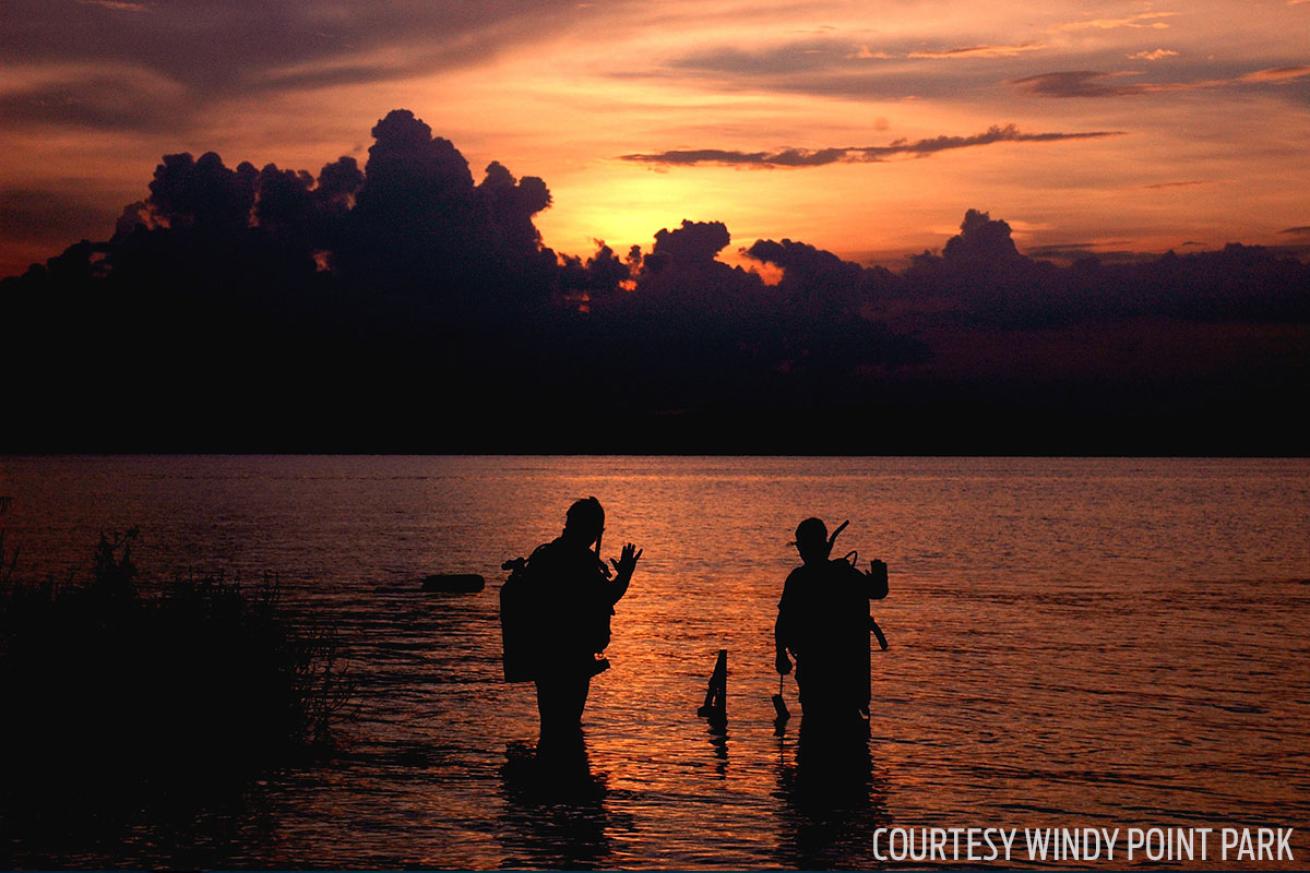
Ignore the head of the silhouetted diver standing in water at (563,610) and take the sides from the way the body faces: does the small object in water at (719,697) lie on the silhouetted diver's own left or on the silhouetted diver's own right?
on the silhouetted diver's own left

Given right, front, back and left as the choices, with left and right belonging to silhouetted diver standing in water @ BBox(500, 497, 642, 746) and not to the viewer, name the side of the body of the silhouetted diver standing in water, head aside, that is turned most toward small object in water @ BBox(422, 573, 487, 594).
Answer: left

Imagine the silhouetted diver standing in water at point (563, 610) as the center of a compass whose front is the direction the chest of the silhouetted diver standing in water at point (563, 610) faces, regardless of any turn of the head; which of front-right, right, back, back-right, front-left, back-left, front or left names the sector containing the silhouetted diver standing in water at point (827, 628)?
front-left

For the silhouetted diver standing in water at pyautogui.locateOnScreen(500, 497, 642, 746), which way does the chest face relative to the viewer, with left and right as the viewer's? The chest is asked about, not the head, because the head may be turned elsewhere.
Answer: facing to the right of the viewer

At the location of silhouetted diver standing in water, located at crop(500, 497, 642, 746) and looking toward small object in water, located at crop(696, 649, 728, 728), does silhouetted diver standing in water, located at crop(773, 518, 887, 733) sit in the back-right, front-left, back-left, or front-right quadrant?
front-right

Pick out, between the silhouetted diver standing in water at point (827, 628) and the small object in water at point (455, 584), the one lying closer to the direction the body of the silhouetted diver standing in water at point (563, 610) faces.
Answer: the silhouetted diver standing in water
